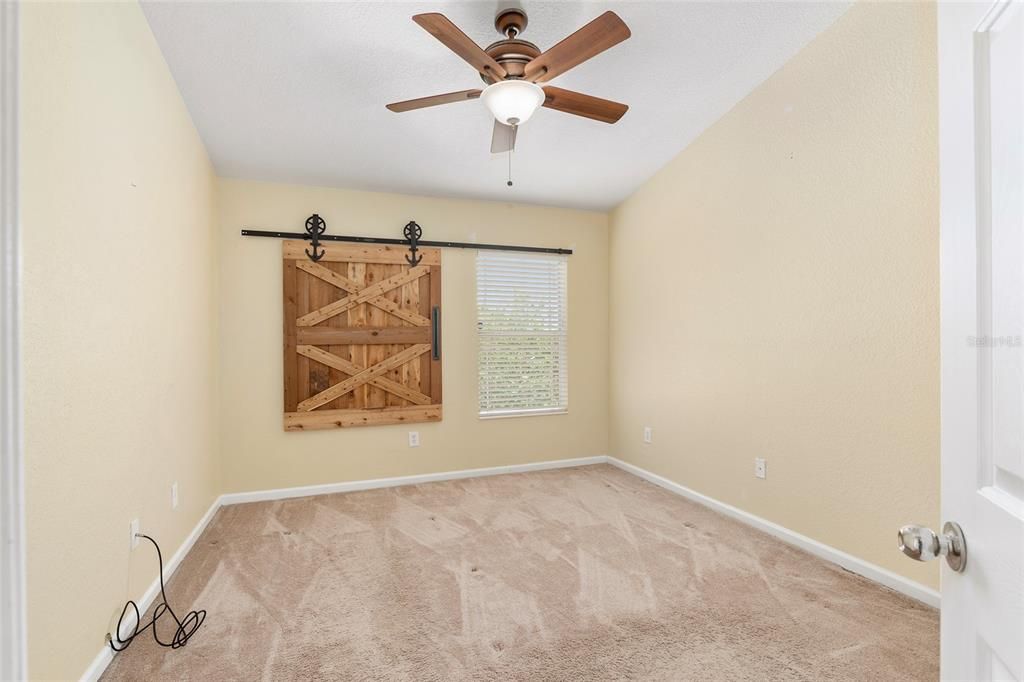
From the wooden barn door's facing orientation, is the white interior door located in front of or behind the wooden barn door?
in front

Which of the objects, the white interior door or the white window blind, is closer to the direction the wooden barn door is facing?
the white interior door

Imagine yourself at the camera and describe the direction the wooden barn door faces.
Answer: facing the viewer

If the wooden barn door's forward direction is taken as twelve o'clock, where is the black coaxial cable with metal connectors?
The black coaxial cable with metal connectors is roughly at 1 o'clock from the wooden barn door.

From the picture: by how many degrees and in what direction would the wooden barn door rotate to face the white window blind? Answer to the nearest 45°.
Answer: approximately 90° to its left

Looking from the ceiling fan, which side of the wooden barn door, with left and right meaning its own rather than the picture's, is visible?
front

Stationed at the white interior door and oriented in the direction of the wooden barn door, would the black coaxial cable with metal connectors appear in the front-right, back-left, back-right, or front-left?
front-left
